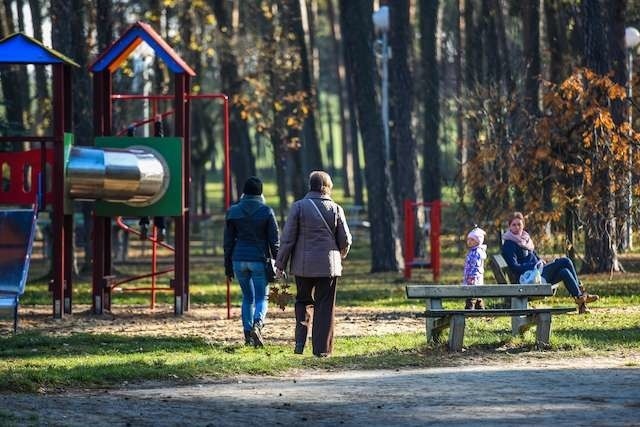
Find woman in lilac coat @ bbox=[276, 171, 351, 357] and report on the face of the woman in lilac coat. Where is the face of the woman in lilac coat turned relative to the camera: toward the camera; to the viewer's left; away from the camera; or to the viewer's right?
away from the camera

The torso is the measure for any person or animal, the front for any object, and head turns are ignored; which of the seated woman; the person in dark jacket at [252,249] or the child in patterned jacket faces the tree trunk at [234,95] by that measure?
the person in dark jacket

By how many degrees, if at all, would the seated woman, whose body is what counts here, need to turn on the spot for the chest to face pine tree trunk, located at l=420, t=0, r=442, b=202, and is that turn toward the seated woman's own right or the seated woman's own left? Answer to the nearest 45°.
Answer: approximately 135° to the seated woman's own left

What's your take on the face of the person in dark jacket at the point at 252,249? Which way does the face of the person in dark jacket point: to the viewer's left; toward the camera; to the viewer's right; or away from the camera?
away from the camera

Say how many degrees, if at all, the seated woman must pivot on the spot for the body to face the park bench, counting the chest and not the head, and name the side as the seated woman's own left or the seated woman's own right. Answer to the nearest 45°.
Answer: approximately 45° to the seated woman's own right

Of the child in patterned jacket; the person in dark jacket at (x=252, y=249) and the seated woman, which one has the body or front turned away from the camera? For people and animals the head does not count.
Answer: the person in dark jacket

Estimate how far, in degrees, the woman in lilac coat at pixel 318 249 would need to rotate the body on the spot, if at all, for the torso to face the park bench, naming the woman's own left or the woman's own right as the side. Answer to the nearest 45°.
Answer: approximately 90° to the woman's own right

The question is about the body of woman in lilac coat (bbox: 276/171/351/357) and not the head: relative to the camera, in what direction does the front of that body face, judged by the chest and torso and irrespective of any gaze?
away from the camera

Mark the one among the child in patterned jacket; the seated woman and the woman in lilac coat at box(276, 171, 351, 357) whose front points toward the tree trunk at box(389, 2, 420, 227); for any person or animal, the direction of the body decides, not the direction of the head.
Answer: the woman in lilac coat

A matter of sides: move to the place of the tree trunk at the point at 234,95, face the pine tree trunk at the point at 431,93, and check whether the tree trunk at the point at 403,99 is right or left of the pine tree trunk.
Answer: right

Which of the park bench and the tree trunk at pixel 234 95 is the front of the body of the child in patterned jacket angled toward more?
the park bench

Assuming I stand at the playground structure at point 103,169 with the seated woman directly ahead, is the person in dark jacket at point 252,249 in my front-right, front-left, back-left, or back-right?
front-right

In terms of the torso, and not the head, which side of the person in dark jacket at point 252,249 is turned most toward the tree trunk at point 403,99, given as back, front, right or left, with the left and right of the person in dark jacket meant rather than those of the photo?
front

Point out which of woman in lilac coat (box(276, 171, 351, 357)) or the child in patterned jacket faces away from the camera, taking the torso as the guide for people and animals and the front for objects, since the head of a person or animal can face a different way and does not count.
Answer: the woman in lilac coat

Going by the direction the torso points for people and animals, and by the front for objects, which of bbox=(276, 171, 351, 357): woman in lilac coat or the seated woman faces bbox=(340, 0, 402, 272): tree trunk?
the woman in lilac coat

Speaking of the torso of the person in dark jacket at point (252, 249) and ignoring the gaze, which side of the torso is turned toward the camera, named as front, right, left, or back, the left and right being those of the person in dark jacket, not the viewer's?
back
